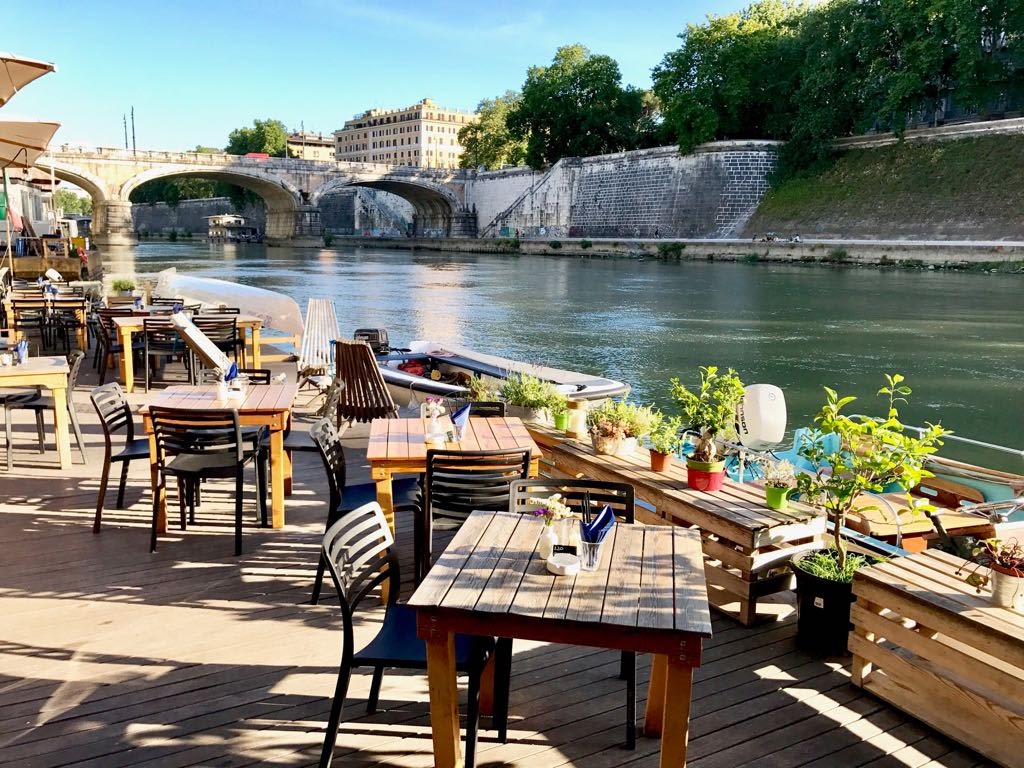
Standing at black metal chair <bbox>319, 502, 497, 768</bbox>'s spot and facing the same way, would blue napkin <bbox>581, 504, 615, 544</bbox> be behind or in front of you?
in front

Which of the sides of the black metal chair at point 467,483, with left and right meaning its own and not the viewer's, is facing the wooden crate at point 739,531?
right

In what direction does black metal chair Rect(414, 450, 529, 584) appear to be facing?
away from the camera

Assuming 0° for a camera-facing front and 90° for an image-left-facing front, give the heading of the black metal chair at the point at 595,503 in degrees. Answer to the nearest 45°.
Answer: approximately 0°

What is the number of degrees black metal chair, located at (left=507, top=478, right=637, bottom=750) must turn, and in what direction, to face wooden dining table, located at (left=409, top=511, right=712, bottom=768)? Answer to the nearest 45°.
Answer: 0° — it already faces it

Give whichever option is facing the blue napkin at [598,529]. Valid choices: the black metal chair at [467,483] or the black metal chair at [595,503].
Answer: the black metal chair at [595,503]

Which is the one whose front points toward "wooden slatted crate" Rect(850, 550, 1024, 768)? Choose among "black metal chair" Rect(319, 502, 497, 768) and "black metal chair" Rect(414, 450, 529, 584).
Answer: "black metal chair" Rect(319, 502, 497, 768)

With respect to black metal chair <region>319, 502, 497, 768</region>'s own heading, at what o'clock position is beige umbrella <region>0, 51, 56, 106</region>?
The beige umbrella is roughly at 8 o'clock from the black metal chair.

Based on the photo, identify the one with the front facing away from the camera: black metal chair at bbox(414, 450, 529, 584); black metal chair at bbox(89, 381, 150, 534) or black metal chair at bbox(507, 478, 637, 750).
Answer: black metal chair at bbox(414, 450, 529, 584)

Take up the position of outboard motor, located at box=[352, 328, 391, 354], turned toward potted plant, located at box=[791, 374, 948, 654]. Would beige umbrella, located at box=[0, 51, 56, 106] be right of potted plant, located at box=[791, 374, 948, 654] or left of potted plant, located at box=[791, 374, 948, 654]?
right

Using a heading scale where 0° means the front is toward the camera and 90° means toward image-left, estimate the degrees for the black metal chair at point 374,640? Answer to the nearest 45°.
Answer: approximately 270°

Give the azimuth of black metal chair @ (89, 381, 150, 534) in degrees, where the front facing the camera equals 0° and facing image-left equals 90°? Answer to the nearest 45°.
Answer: approximately 270°
